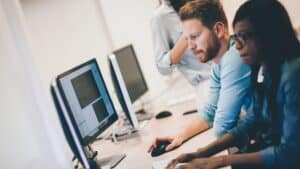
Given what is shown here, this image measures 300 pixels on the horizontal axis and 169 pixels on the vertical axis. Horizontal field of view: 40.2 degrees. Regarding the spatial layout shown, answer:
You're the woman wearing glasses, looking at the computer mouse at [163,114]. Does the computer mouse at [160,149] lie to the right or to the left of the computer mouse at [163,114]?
left

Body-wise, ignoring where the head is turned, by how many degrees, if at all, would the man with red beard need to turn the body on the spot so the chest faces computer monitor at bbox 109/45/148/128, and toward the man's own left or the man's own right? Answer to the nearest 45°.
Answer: approximately 45° to the man's own right

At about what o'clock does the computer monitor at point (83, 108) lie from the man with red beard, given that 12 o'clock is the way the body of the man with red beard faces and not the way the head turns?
The computer monitor is roughly at 12 o'clock from the man with red beard.

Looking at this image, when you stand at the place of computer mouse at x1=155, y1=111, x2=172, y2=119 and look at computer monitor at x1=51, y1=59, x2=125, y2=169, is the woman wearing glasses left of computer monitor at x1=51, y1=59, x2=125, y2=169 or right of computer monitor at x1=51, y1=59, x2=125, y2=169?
left

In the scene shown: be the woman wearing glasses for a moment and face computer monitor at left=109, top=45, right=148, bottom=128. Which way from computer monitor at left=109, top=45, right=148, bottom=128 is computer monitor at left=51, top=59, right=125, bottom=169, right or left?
left

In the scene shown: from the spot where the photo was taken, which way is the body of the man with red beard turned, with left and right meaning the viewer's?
facing to the left of the viewer

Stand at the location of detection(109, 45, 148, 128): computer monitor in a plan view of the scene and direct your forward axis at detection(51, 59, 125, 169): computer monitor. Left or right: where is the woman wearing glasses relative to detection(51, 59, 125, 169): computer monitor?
left

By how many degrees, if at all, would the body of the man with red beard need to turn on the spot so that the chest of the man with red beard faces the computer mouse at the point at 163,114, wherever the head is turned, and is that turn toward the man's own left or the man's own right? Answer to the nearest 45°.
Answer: approximately 45° to the man's own right

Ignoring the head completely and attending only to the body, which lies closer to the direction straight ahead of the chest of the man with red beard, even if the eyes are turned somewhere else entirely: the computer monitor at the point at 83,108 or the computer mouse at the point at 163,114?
the computer monitor
